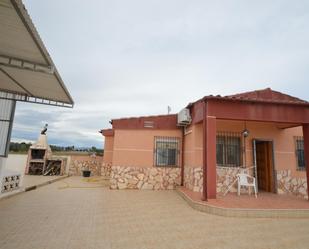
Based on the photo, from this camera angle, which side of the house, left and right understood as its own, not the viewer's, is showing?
front

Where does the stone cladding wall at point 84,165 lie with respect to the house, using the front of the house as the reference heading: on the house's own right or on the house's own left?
on the house's own right

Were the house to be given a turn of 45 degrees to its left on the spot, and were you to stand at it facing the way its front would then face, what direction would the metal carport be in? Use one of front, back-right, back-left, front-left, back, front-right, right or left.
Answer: right
